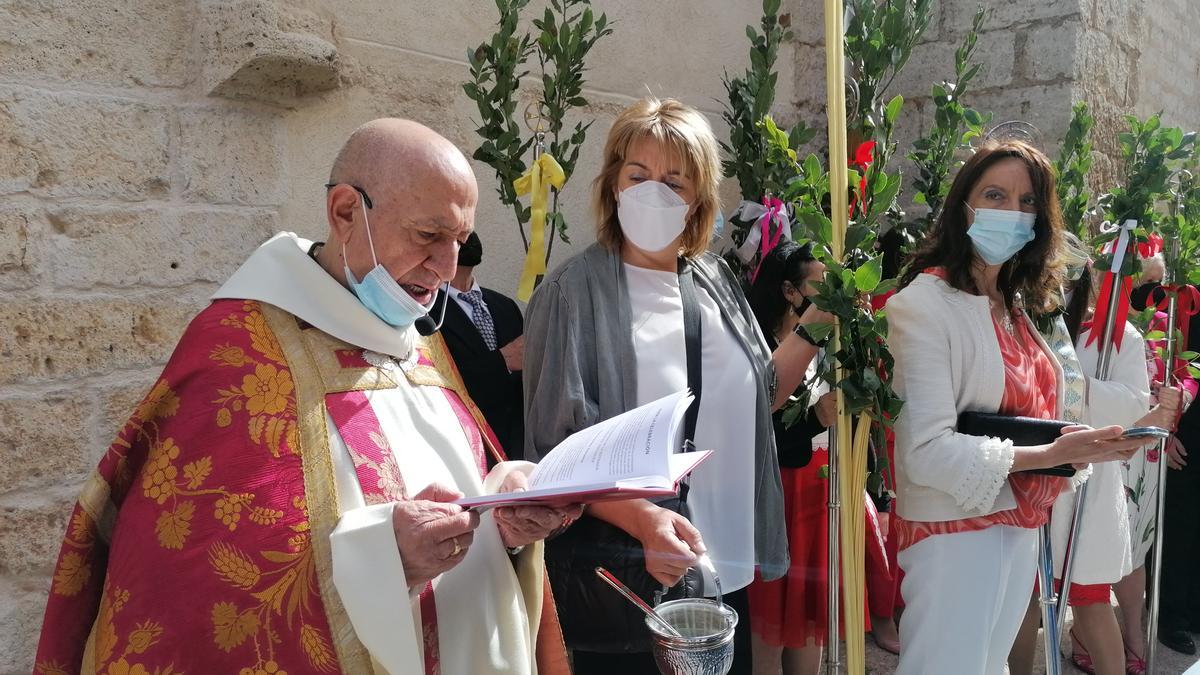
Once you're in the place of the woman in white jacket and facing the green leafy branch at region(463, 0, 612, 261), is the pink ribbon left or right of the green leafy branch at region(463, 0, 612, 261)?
right

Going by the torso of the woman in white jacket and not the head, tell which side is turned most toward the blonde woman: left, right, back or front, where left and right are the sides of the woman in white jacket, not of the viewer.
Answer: right
